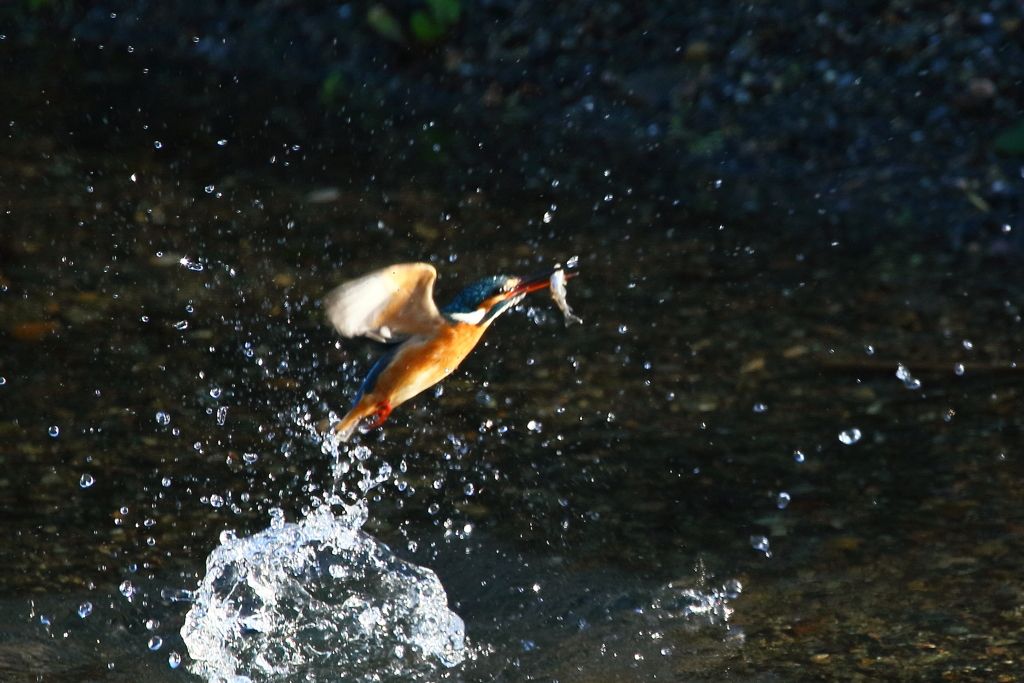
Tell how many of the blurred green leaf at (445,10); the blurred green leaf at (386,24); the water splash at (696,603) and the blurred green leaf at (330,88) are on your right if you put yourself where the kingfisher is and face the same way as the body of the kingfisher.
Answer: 1

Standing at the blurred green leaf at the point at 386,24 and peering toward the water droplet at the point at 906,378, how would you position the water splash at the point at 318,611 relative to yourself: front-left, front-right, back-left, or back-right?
front-right

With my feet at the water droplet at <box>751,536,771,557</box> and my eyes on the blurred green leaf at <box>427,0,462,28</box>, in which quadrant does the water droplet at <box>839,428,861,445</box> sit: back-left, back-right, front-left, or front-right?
front-right

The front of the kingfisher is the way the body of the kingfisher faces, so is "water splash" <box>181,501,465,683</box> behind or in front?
behind

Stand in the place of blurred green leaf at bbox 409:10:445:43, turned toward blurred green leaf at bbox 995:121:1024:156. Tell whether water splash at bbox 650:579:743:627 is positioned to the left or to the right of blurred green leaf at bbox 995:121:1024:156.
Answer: right

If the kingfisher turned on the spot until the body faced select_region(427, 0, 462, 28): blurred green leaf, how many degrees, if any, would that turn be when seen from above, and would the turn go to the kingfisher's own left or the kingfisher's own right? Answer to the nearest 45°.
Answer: approximately 90° to the kingfisher's own left

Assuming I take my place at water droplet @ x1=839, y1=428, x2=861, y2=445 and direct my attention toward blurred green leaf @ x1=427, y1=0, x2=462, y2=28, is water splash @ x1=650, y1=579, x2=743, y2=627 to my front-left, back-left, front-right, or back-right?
back-left

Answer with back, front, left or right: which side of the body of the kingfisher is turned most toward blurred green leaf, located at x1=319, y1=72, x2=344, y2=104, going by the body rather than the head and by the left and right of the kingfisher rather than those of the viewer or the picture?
left

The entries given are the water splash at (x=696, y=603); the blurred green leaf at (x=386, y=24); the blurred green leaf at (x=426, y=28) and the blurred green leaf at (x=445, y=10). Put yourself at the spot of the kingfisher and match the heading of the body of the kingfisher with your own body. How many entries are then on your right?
1

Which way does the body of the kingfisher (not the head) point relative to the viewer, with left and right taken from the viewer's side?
facing to the right of the viewer
